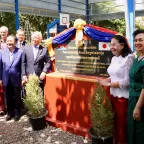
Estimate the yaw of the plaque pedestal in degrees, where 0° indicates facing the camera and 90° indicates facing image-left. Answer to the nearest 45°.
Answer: approximately 45°

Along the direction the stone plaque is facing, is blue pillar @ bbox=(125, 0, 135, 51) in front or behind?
behind

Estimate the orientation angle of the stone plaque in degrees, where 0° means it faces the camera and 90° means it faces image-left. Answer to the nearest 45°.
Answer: approximately 45°

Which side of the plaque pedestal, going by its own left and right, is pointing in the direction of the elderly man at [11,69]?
right

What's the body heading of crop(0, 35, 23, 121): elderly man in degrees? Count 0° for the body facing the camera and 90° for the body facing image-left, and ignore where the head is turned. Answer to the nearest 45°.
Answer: approximately 0°
